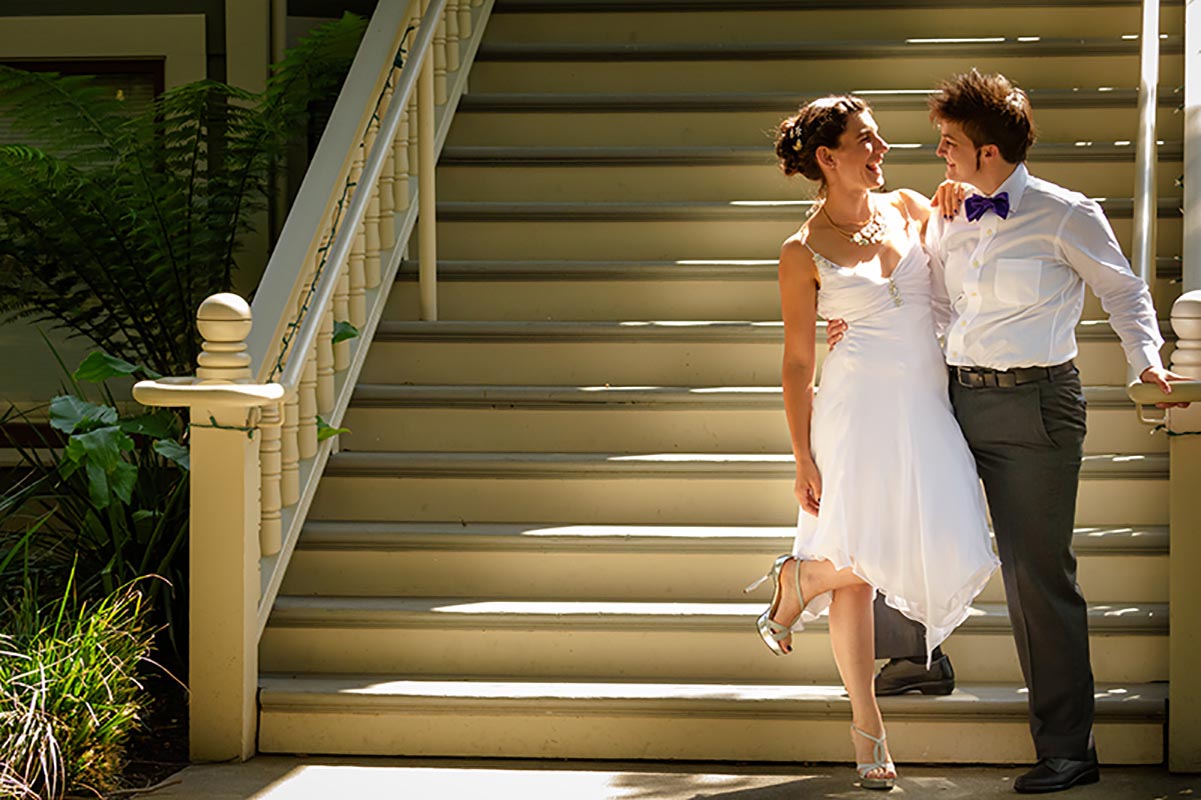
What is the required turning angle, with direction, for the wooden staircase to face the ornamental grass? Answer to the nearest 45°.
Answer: approximately 45° to its right

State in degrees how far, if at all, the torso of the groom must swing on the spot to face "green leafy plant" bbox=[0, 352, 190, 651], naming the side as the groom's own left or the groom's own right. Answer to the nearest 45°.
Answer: approximately 45° to the groom's own right

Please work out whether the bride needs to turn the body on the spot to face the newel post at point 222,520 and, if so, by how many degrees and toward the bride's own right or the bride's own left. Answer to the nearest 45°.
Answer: approximately 135° to the bride's own right

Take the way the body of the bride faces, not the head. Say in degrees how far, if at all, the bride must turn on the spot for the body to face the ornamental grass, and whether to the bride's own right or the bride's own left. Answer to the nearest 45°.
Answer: approximately 135° to the bride's own right

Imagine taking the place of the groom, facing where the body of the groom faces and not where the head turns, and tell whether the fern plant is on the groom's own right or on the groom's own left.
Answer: on the groom's own right

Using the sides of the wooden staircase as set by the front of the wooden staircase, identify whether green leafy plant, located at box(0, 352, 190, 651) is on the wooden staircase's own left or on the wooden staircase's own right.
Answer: on the wooden staircase's own right

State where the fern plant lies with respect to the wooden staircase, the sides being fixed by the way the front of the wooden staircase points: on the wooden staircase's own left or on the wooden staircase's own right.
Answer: on the wooden staircase's own right

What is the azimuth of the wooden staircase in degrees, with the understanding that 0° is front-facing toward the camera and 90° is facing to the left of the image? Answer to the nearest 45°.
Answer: approximately 0°

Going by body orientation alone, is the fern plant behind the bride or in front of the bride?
behind

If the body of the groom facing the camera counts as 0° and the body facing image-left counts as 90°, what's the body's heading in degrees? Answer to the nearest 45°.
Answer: approximately 45°
